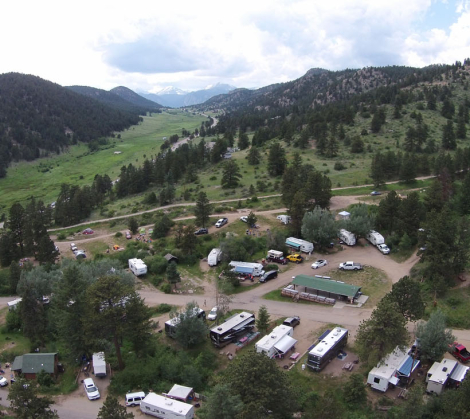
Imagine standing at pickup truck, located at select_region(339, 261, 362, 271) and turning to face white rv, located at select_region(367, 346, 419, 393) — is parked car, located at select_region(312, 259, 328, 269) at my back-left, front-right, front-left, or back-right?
back-right

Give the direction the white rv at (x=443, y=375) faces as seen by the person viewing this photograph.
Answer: facing away from the viewer and to the right of the viewer

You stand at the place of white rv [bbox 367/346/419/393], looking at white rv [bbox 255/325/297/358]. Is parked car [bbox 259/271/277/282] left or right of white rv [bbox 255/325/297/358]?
right

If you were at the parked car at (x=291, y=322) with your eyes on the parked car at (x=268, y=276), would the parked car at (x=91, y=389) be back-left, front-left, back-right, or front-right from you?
back-left

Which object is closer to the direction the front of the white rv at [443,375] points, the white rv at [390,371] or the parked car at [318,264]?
the parked car

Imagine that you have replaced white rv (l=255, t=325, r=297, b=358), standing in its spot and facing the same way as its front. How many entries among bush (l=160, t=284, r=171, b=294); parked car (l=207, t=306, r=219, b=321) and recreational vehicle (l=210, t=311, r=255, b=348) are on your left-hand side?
3

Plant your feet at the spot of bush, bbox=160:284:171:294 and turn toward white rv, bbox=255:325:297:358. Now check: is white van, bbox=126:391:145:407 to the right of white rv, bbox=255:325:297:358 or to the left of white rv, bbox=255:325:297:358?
right
